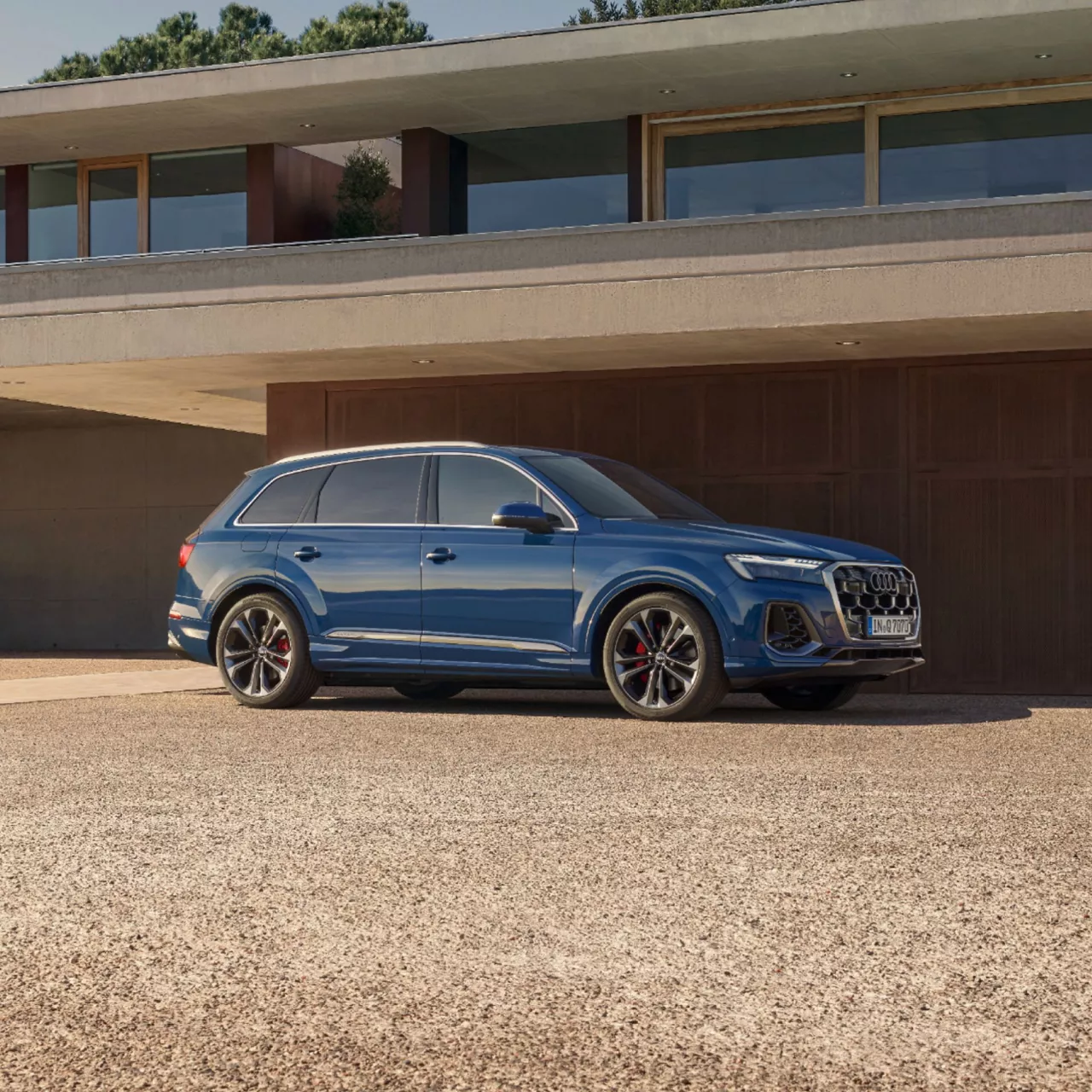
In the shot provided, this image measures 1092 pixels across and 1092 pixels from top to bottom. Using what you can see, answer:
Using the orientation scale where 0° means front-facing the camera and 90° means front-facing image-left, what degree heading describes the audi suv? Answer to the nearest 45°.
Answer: approximately 315°

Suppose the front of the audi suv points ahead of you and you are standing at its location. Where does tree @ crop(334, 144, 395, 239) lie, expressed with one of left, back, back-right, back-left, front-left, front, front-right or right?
back-left
